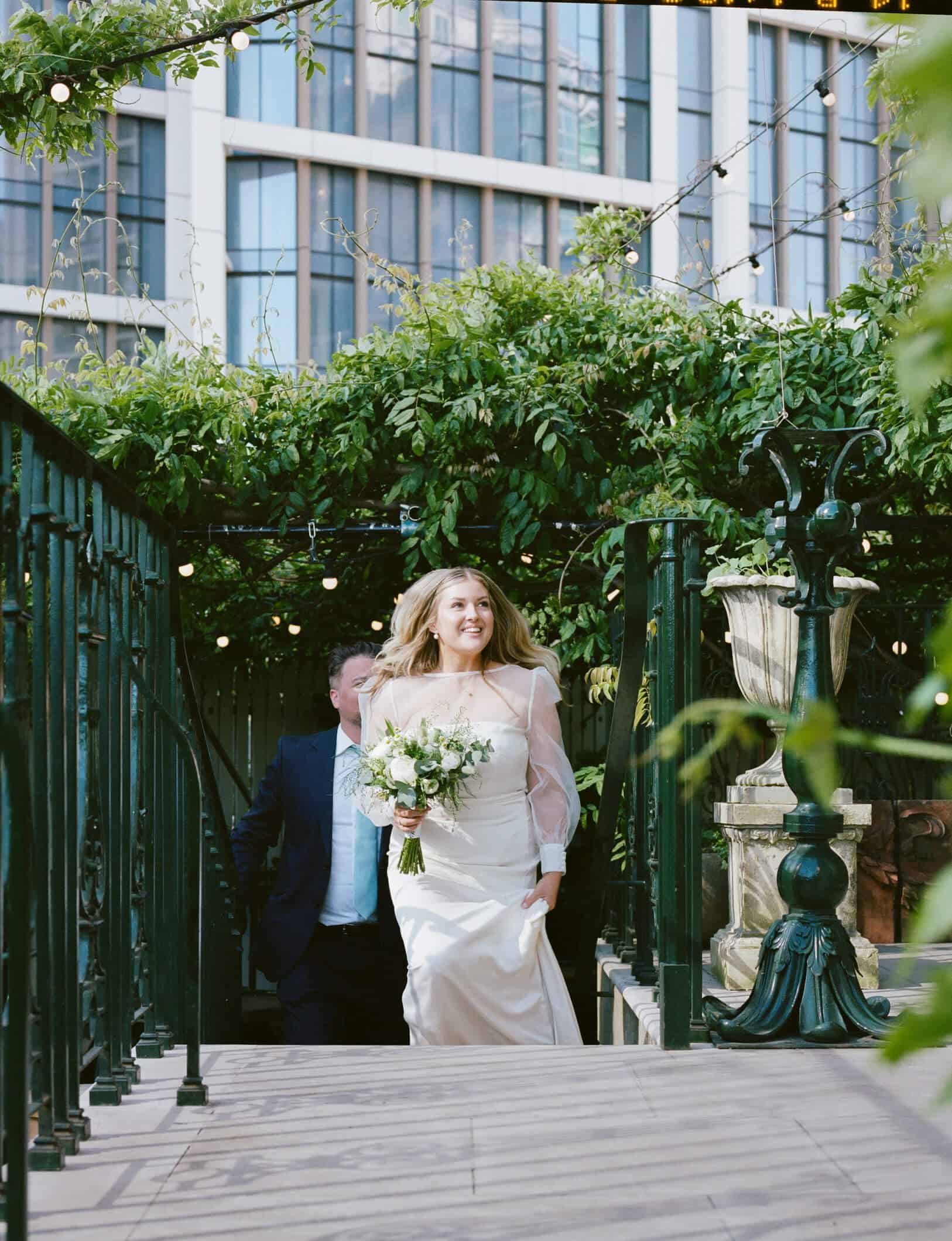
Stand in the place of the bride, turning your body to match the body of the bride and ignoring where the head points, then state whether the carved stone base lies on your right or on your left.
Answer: on your left

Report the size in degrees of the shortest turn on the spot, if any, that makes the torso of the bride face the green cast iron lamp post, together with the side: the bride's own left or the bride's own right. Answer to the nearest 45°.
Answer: approximately 45° to the bride's own left

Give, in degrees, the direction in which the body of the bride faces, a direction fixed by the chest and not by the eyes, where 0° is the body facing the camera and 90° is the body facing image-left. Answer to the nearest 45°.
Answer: approximately 0°

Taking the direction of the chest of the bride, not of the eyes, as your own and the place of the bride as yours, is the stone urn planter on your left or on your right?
on your left

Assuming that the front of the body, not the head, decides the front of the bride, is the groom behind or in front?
behind

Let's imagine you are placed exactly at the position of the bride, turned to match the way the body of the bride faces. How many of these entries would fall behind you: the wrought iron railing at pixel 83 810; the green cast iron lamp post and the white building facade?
1

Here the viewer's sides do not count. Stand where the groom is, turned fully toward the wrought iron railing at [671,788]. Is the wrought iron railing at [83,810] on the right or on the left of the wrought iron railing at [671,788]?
right

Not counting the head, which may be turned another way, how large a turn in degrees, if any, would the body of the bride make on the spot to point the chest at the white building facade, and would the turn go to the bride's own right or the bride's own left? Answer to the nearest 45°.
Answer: approximately 180°

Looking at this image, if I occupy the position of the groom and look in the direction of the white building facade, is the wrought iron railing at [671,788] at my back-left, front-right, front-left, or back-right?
back-right

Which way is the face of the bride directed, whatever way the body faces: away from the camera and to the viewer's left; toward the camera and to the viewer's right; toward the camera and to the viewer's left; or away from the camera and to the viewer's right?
toward the camera and to the viewer's right
